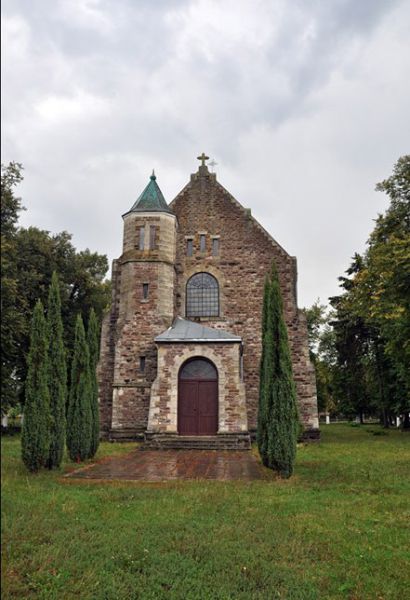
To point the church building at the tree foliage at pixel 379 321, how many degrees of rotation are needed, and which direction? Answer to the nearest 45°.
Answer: approximately 135° to its left

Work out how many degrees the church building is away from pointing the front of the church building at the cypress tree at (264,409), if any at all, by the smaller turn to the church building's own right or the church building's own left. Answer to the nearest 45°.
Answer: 0° — it already faces it

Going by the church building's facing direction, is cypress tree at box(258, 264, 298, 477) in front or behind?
in front

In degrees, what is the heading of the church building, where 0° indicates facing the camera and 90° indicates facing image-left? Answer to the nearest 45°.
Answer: approximately 0°

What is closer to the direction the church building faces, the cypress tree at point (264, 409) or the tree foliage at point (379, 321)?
the cypress tree

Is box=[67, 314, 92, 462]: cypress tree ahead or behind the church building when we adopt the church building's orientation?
ahead

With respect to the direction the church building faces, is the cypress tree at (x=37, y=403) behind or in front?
in front
